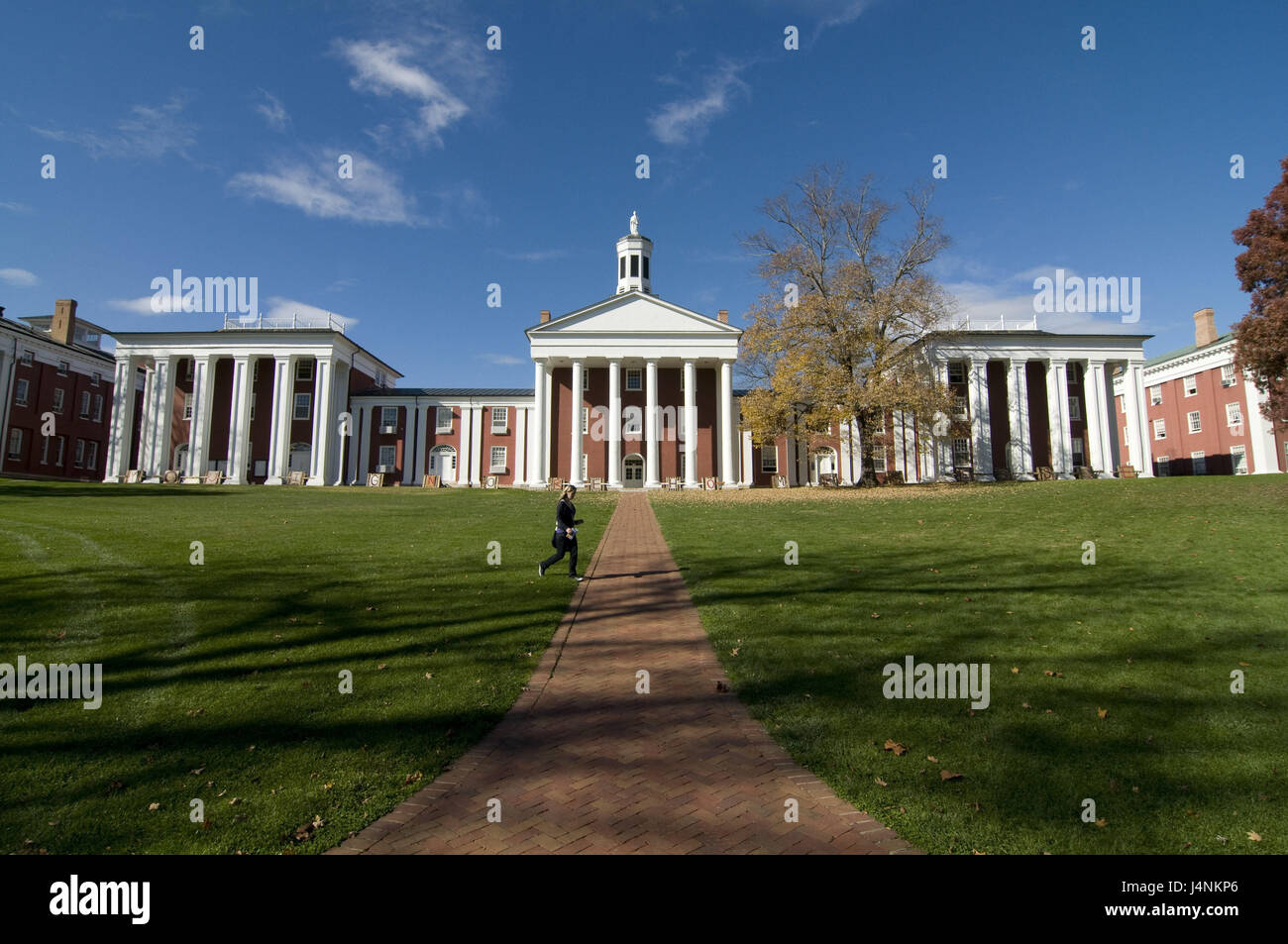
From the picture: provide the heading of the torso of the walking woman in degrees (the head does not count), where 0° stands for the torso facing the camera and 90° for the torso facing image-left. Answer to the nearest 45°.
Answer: approximately 270°

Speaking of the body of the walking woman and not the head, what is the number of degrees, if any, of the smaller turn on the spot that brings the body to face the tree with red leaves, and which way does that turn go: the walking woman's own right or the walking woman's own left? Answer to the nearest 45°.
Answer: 0° — they already face it
